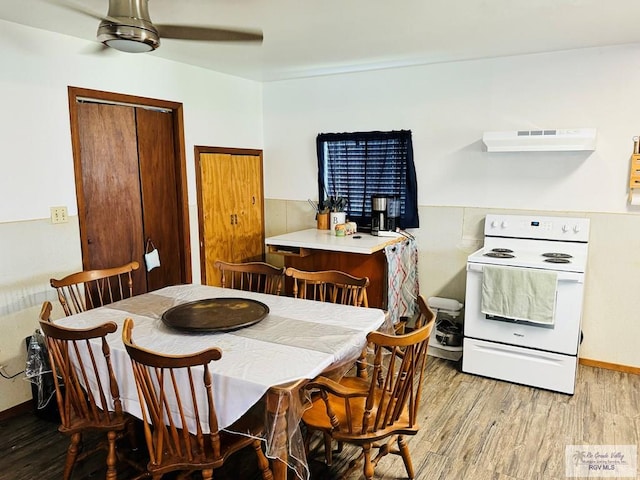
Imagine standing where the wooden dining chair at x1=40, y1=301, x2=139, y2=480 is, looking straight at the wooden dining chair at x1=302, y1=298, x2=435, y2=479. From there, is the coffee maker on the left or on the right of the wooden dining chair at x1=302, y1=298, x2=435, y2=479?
left

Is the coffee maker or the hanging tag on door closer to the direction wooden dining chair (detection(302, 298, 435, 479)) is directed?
the hanging tag on door

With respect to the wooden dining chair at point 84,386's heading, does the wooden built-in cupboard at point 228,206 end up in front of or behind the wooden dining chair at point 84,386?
in front

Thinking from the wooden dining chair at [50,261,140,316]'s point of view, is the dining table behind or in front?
in front

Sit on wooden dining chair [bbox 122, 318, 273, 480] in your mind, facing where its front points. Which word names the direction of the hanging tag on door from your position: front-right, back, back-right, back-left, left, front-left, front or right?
front-left

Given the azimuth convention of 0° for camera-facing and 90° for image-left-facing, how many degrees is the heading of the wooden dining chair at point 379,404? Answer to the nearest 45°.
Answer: approximately 135°

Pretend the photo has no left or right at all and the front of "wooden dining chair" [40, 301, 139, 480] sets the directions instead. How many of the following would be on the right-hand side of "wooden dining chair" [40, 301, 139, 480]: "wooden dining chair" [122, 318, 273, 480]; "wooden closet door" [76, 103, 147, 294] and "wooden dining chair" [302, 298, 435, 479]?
2

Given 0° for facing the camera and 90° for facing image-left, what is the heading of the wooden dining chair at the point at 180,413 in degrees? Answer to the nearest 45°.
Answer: approximately 225°

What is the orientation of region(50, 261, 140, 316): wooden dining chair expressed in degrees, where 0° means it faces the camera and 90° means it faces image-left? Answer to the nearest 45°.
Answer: approximately 315°

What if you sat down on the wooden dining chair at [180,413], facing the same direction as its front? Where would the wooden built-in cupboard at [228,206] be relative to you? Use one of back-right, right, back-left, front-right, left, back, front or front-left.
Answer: front-left

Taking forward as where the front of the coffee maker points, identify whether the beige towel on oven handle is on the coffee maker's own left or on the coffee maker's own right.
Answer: on the coffee maker's own left

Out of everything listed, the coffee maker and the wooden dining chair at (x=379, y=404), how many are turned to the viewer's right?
0
